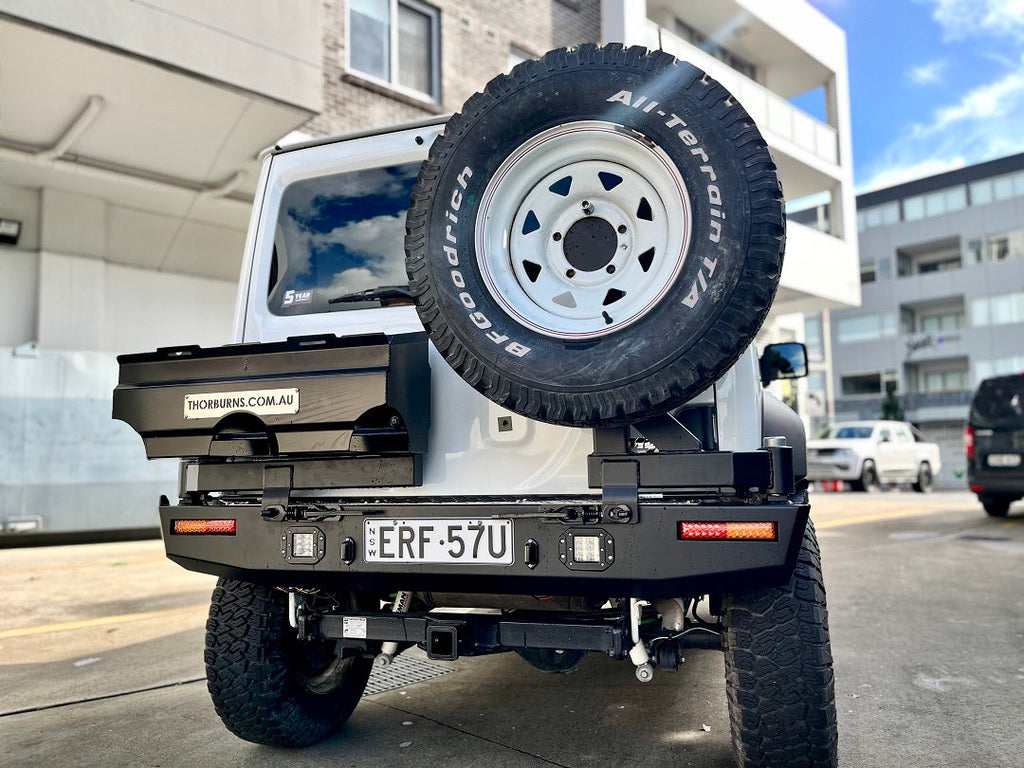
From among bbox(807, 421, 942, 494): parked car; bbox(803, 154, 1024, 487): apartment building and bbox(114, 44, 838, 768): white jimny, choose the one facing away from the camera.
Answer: the white jimny

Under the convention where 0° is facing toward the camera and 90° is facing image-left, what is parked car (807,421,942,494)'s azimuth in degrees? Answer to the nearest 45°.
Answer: approximately 45°

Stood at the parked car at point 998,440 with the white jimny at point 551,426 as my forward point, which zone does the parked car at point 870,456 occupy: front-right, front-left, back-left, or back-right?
back-right

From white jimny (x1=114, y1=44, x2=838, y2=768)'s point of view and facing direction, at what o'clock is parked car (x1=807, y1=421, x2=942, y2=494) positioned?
The parked car is roughly at 1 o'clock from the white jimny.

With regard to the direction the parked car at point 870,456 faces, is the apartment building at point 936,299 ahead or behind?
behind

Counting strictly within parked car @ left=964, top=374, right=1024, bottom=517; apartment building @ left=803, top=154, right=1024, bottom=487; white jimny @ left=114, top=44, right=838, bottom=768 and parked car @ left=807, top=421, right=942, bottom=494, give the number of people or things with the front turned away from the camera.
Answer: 2

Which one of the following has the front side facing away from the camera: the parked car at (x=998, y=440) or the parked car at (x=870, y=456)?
the parked car at (x=998, y=440)

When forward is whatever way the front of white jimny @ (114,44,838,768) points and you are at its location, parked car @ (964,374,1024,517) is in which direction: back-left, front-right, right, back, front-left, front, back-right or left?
front-right

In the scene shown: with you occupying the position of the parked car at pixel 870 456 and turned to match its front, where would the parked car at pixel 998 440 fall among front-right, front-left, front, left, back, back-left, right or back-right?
front-left

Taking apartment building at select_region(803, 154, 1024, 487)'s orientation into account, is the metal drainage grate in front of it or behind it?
in front

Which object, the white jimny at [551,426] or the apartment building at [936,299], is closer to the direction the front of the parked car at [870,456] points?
the white jimny

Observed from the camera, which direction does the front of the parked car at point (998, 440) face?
facing away from the viewer

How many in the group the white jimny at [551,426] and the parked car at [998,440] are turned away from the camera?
2

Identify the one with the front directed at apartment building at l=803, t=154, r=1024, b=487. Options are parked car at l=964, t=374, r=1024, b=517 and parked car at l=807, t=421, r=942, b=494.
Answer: parked car at l=964, t=374, r=1024, b=517

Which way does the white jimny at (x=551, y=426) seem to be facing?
away from the camera

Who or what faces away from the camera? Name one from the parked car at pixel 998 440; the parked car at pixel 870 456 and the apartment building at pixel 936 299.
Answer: the parked car at pixel 998 440

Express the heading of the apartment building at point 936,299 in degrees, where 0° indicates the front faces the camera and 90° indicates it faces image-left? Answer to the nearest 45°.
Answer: approximately 45°

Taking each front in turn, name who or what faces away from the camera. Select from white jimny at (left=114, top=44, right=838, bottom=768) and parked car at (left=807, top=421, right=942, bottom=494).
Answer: the white jimny
